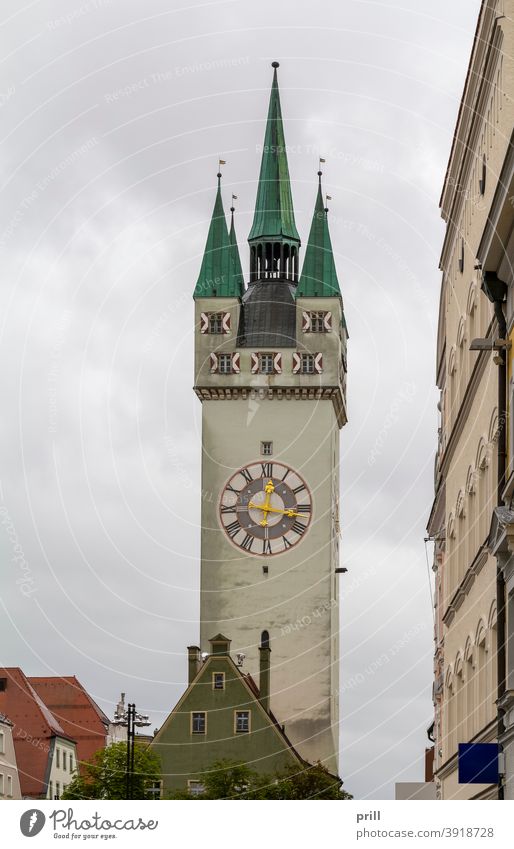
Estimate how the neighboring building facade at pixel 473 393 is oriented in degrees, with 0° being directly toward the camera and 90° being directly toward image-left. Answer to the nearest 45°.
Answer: approximately 90°
